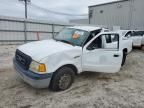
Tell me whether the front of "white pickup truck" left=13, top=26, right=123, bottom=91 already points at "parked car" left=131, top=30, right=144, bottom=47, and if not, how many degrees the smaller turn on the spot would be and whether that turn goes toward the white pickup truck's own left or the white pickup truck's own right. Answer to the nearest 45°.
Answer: approximately 180°

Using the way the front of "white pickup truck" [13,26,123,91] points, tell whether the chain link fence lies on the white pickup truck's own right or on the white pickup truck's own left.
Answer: on the white pickup truck's own right

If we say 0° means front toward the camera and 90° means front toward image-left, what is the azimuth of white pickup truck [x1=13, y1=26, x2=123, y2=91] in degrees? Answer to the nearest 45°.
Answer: approximately 45°

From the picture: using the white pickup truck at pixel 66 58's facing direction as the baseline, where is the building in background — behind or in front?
behind

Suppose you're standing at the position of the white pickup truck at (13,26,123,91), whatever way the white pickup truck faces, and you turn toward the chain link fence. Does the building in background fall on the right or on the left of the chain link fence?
right
